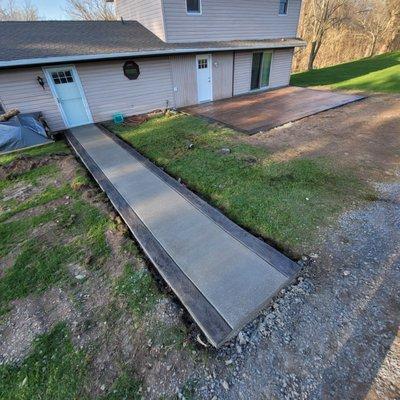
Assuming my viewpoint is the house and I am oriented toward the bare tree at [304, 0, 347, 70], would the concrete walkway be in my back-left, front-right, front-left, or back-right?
back-right

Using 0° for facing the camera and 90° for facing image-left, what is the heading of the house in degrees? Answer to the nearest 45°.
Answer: approximately 315°

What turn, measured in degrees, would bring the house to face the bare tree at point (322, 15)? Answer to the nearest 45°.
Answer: approximately 90° to its left

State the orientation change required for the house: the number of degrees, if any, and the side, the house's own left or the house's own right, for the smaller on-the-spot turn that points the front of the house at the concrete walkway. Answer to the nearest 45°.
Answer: approximately 45° to the house's own right

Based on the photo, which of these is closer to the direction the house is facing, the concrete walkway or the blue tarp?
the concrete walkway

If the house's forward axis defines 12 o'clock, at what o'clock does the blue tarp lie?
The blue tarp is roughly at 3 o'clock from the house.

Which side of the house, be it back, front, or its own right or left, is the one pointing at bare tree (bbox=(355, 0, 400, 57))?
left
